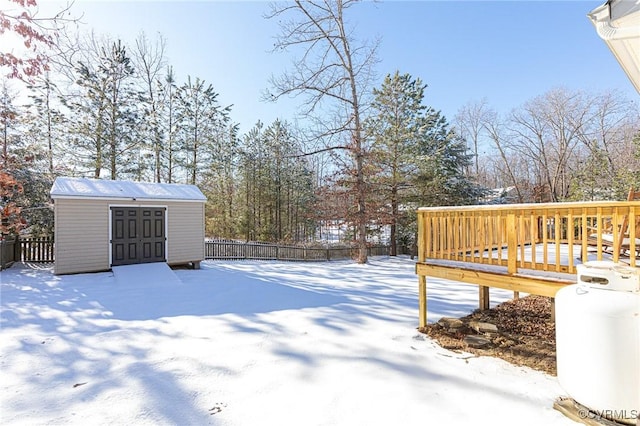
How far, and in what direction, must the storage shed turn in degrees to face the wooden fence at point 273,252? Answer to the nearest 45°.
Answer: approximately 135° to its left

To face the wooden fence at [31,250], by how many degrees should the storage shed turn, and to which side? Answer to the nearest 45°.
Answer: approximately 135° to its right

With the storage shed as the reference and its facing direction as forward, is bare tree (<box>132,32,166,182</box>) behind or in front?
behind

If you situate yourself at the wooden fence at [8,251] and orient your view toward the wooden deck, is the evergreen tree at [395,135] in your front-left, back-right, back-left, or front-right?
front-left

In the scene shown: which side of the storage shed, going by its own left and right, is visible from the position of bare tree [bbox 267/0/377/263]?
left

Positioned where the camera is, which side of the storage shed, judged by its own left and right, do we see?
front

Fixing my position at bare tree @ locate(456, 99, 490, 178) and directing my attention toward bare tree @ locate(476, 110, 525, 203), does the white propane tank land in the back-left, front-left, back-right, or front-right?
front-right
